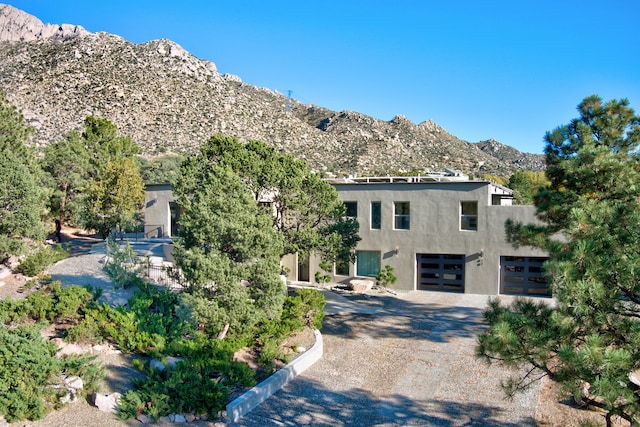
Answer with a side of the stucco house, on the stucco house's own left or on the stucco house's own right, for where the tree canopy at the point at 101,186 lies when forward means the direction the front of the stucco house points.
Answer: on the stucco house's own right

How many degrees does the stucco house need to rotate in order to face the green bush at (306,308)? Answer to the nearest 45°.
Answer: approximately 45° to its right

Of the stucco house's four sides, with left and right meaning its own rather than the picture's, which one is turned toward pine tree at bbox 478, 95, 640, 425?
front

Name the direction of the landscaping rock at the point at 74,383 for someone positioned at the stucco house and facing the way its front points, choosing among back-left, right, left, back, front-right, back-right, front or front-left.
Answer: front-right

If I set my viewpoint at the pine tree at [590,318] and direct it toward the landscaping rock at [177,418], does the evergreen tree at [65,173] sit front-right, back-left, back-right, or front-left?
front-right

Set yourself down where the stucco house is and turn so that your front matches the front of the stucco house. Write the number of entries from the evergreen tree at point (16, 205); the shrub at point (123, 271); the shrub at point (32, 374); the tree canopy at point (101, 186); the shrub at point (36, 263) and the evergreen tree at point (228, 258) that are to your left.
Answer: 0

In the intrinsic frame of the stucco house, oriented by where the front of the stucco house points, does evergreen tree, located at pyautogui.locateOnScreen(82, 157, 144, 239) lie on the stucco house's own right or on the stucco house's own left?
on the stucco house's own right

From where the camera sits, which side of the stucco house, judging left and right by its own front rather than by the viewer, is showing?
front

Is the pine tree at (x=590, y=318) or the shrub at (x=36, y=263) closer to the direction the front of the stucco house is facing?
the pine tree

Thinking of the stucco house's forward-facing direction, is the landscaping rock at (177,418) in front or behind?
in front

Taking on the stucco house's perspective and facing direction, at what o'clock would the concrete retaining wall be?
The concrete retaining wall is roughly at 1 o'clock from the stucco house.

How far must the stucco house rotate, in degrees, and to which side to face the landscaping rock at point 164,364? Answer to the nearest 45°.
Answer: approximately 45° to its right

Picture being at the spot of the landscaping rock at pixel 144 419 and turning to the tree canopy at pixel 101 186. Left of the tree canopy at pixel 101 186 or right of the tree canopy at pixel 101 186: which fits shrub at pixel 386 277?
right

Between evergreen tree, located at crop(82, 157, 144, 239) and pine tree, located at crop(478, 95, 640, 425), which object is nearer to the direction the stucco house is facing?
the pine tree

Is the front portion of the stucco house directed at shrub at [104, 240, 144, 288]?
no

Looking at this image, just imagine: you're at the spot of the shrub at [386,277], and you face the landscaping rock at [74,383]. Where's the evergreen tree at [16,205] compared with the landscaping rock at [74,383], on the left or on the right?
right

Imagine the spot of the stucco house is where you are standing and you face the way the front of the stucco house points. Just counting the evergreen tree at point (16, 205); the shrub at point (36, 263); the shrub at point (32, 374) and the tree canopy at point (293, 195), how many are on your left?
0

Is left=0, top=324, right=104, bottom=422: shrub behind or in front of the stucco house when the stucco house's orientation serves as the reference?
in front
